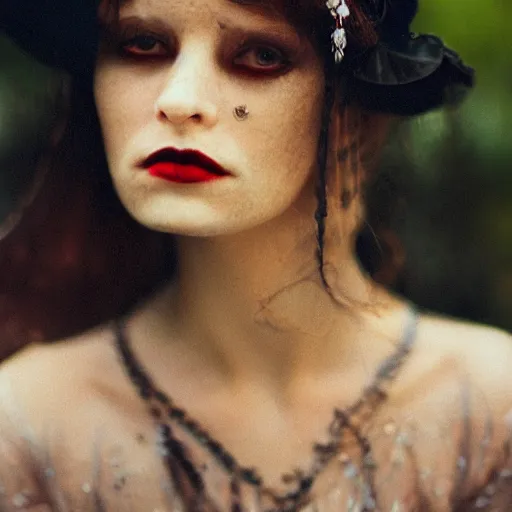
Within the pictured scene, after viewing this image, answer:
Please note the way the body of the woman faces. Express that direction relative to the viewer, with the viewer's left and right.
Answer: facing the viewer
